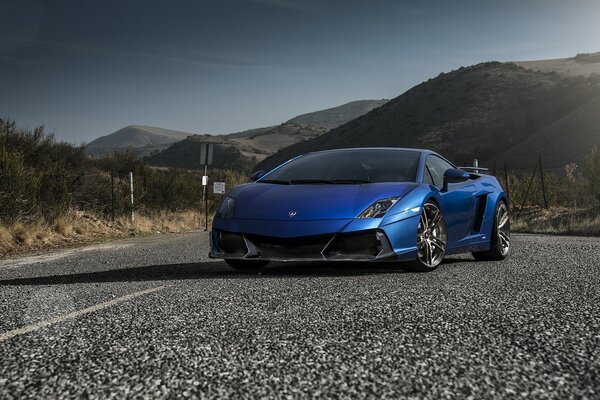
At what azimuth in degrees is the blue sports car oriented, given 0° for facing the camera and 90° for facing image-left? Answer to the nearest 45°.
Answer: approximately 45°

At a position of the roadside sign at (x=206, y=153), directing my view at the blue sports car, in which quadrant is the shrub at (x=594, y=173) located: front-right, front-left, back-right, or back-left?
front-left

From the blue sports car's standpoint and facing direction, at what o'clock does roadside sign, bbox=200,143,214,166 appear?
The roadside sign is roughly at 4 o'clock from the blue sports car.

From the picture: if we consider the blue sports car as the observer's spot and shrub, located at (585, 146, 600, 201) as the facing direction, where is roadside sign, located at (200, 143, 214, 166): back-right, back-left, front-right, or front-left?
front-left

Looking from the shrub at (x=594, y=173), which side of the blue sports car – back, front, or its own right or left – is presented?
back

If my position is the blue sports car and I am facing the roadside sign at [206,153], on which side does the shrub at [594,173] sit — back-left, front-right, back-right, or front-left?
front-right
